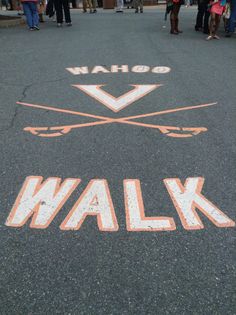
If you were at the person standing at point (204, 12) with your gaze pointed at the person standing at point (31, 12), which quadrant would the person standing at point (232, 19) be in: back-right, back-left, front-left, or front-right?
back-left
